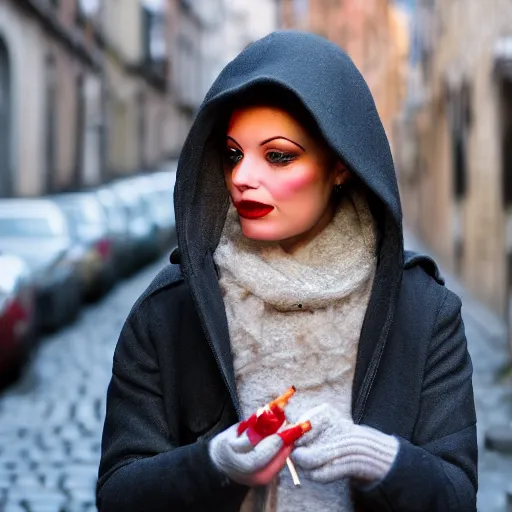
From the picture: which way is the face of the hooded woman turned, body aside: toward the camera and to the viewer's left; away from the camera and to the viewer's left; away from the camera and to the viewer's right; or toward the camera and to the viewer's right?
toward the camera and to the viewer's left

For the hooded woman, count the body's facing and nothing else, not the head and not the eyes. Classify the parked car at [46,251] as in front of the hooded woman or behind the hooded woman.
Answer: behind

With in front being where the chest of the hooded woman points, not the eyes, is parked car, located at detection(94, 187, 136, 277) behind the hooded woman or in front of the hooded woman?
behind

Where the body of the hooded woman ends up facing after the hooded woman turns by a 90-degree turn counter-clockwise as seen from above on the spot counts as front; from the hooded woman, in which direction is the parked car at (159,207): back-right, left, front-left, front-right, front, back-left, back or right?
left

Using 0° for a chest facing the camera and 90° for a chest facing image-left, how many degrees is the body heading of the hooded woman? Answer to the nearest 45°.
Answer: approximately 0°

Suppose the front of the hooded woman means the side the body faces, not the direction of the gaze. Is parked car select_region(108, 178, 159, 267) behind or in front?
behind

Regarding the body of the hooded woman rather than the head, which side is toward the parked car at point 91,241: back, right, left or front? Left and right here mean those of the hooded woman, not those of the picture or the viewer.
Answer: back
